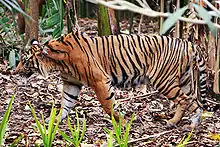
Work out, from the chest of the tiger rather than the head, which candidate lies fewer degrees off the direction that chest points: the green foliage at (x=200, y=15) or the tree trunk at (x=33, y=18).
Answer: the tree trunk

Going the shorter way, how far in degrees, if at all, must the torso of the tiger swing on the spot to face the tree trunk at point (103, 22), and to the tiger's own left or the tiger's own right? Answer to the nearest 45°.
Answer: approximately 90° to the tiger's own right

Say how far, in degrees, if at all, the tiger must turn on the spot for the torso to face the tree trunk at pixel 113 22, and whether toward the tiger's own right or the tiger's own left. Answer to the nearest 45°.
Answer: approximately 90° to the tiger's own right

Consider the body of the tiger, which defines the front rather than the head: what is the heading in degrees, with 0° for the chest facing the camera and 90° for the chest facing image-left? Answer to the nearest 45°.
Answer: approximately 90°

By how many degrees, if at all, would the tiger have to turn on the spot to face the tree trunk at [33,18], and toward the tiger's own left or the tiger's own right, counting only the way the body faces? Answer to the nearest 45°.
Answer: approximately 45° to the tiger's own right
